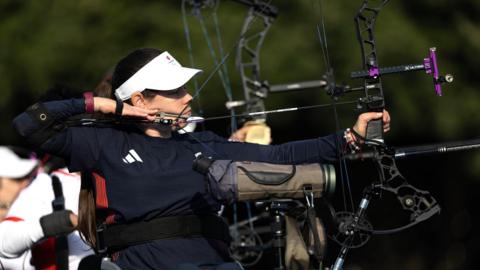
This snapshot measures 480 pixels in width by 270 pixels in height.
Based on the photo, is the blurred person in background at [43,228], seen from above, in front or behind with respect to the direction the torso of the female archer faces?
behind

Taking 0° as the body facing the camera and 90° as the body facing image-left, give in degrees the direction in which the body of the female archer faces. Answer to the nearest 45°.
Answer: approximately 315°

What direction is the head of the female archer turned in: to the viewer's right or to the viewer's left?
to the viewer's right
